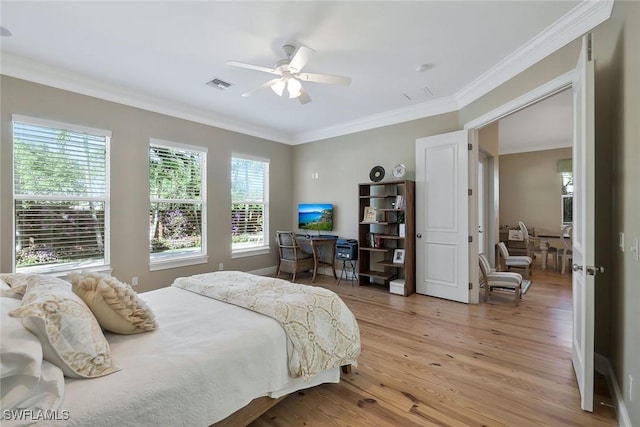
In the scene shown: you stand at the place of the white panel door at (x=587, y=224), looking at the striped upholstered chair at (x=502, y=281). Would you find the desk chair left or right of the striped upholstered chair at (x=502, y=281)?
left

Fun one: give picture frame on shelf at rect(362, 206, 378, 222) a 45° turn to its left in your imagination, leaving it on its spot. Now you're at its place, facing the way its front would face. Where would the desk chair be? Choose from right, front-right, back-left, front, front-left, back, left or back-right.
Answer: back-right

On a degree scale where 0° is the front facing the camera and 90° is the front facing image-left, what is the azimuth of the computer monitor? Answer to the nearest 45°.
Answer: approximately 0°

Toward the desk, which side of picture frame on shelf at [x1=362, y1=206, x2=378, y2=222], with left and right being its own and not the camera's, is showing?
right

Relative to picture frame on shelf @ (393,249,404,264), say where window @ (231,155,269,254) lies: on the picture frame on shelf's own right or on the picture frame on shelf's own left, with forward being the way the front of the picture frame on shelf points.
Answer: on the picture frame on shelf's own right
